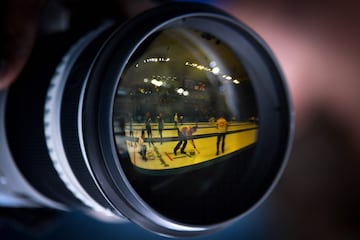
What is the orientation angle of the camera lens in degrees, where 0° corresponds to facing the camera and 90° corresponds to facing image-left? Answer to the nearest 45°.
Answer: approximately 315°
